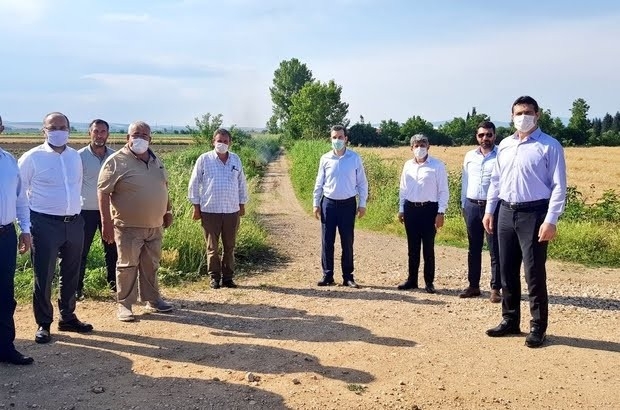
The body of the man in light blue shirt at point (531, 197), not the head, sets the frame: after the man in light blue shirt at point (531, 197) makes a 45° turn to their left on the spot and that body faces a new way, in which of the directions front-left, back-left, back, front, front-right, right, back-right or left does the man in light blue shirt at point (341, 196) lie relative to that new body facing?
back-right

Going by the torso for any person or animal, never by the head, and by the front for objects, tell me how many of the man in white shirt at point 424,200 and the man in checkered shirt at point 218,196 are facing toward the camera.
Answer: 2

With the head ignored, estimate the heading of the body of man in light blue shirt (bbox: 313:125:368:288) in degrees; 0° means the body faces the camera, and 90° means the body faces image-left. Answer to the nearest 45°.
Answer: approximately 0°

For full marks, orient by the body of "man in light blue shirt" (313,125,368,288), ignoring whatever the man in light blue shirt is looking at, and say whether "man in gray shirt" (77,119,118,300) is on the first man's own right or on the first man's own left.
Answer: on the first man's own right

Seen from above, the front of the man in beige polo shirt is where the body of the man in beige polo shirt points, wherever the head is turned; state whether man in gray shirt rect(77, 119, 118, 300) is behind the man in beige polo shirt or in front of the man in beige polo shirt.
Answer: behind

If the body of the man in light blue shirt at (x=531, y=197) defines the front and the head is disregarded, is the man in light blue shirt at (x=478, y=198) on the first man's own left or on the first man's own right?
on the first man's own right

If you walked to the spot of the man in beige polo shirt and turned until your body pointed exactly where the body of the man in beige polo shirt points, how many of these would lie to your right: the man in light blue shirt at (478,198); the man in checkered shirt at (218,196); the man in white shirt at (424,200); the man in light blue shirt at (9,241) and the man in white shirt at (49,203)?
2

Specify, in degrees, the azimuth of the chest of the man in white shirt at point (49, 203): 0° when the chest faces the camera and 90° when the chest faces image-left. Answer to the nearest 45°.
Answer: approximately 315°

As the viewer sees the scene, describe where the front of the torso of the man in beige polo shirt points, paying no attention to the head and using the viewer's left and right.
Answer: facing the viewer and to the right of the viewer

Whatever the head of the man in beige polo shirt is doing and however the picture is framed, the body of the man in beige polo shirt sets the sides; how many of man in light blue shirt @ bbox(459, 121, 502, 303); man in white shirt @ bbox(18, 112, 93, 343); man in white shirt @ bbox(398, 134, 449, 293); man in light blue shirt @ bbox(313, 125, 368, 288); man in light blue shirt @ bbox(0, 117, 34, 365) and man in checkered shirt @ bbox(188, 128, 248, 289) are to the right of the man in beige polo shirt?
2

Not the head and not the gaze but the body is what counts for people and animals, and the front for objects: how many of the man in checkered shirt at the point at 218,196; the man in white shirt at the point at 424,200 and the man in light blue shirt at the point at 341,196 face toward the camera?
3

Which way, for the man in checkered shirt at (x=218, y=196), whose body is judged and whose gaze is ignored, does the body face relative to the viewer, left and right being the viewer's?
facing the viewer

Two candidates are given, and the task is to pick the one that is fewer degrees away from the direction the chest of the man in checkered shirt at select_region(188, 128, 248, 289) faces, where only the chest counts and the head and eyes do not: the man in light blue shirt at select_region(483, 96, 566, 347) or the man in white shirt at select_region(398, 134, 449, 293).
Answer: the man in light blue shirt
